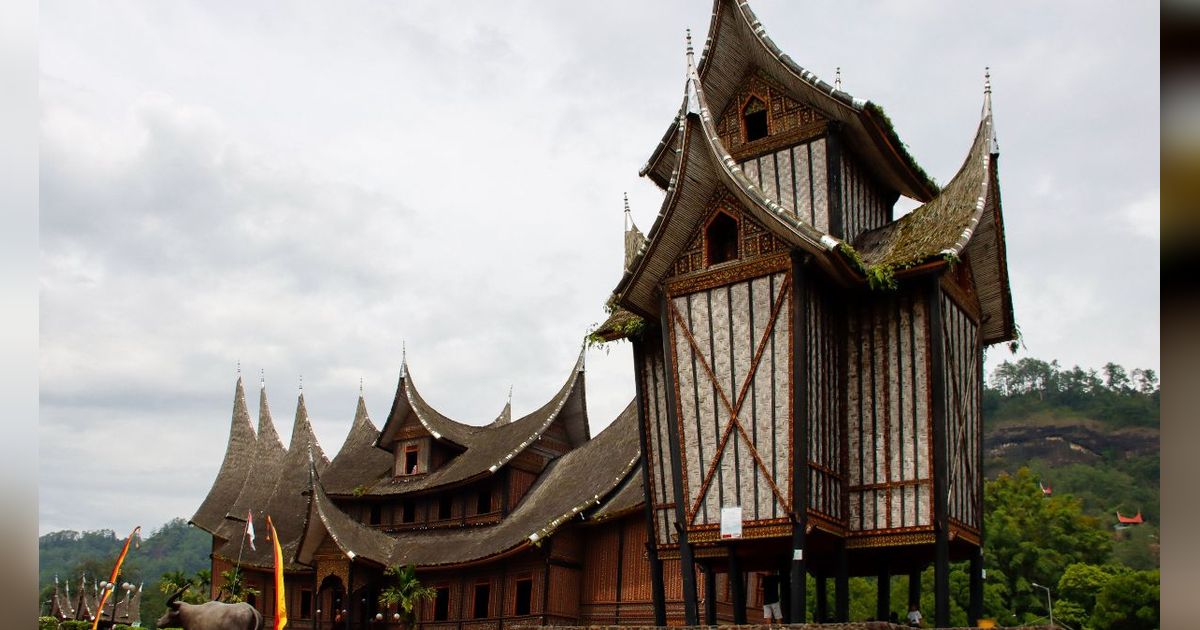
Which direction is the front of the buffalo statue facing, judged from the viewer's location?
facing to the left of the viewer

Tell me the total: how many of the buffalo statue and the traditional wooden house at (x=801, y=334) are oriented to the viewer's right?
0

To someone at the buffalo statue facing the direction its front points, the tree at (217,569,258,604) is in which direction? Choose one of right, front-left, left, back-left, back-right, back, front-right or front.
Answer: right

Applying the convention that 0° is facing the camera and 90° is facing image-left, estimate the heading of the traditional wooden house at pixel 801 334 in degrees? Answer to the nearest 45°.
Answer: approximately 45°
